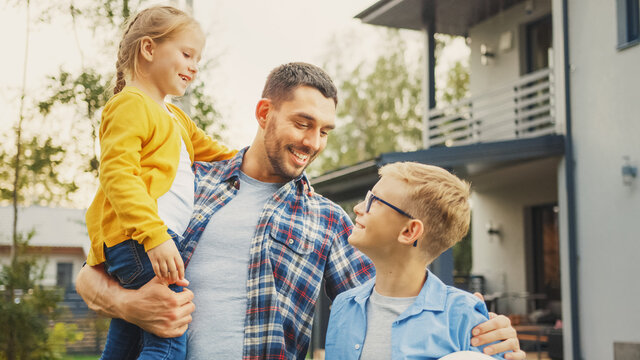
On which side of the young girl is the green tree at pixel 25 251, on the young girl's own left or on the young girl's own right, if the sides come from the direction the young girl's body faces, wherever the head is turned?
on the young girl's own left

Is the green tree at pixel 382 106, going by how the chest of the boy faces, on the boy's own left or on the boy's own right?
on the boy's own right

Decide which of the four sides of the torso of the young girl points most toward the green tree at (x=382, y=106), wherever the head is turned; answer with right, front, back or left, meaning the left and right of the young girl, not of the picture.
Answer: left

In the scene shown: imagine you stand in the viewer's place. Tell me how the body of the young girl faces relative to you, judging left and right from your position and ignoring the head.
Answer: facing to the right of the viewer

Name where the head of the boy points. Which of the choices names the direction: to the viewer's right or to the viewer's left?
to the viewer's left

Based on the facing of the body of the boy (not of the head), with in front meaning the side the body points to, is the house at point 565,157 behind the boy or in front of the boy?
behind

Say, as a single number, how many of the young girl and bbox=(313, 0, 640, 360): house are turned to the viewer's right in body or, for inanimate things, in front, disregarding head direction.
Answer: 1

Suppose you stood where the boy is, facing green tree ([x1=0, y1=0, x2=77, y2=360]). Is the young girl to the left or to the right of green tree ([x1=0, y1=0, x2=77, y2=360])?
left

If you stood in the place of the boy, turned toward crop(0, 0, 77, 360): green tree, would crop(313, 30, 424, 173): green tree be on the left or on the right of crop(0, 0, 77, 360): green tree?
right

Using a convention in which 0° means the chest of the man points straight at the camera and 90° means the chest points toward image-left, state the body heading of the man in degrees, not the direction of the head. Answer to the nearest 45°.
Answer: approximately 0°

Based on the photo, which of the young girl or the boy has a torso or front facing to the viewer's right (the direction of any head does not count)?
the young girl
